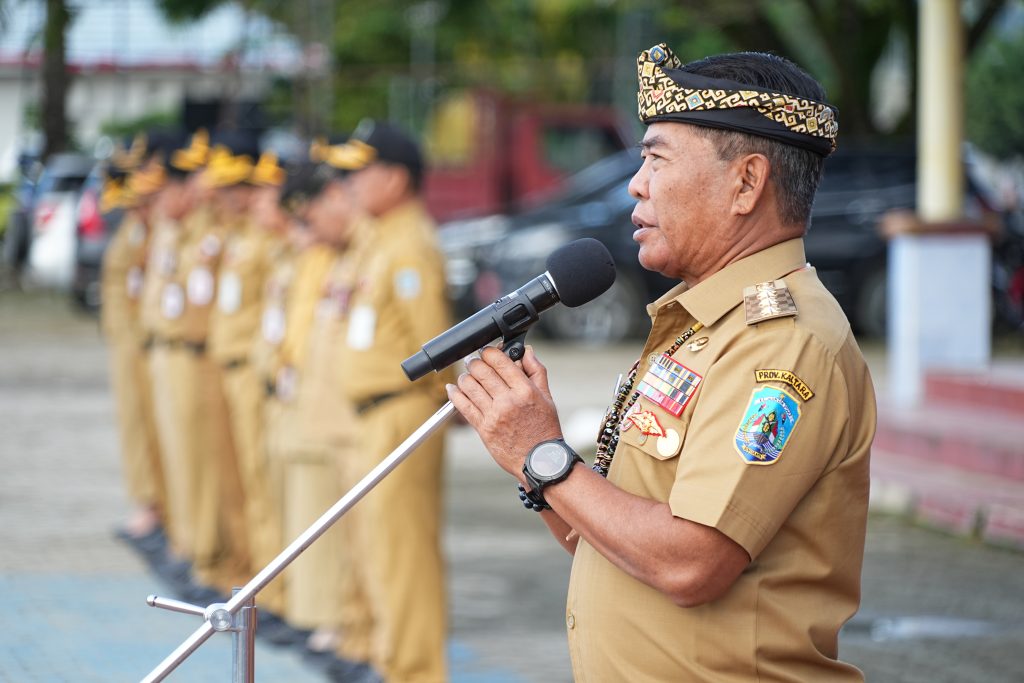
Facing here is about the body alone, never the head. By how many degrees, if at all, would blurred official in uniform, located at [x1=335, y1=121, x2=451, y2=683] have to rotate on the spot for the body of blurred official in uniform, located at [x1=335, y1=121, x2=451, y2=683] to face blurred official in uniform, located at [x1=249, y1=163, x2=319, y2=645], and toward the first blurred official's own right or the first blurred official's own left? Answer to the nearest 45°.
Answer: approximately 90° to the first blurred official's own right

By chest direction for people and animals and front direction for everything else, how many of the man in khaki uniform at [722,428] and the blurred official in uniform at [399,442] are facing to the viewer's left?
2

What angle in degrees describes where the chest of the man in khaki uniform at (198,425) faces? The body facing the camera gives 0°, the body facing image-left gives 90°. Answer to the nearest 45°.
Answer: approximately 45°

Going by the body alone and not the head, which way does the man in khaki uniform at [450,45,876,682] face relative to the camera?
to the viewer's left

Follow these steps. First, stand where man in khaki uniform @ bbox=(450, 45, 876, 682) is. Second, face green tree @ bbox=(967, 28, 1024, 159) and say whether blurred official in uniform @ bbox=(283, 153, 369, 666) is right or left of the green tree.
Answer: left

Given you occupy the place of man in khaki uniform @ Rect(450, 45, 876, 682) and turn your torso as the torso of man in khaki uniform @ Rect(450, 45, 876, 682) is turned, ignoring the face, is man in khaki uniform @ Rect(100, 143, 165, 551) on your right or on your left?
on your right

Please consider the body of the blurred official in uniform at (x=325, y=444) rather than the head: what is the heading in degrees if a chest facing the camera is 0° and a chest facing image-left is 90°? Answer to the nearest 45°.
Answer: approximately 45°

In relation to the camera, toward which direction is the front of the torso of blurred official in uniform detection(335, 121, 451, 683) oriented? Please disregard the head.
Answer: to the viewer's left

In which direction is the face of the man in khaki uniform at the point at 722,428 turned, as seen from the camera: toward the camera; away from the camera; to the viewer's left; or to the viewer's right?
to the viewer's left
